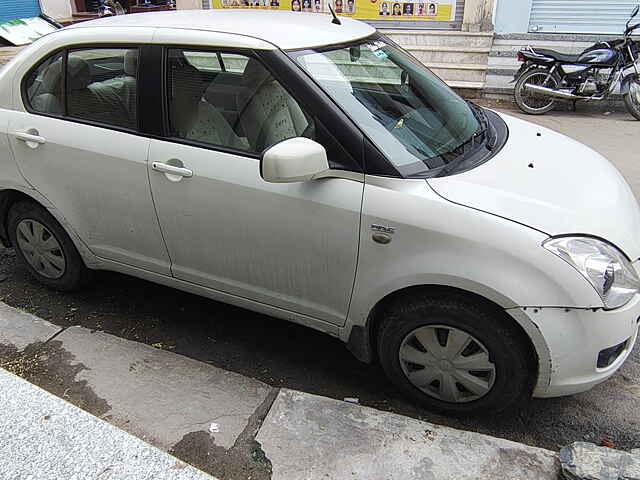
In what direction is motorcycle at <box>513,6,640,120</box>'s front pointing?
to the viewer's right

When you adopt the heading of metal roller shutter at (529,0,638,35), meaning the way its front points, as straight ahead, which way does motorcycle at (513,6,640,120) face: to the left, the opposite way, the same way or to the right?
to the left

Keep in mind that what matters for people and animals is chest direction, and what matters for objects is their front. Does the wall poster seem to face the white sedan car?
yes

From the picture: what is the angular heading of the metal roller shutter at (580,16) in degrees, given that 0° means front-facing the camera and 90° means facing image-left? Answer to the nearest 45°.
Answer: approximately 0°

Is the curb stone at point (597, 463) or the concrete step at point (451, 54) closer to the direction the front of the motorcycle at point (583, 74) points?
the curb stone

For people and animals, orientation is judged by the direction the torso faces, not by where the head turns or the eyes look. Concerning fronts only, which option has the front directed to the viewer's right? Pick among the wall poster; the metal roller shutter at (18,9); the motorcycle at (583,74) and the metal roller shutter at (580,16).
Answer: the motorcycle

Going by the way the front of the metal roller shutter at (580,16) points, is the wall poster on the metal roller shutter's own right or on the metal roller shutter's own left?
on the metal roller shutter's own right

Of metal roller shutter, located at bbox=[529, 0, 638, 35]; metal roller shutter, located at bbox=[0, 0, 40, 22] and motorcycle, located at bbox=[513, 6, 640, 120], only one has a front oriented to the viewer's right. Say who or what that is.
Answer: the motorcycle
